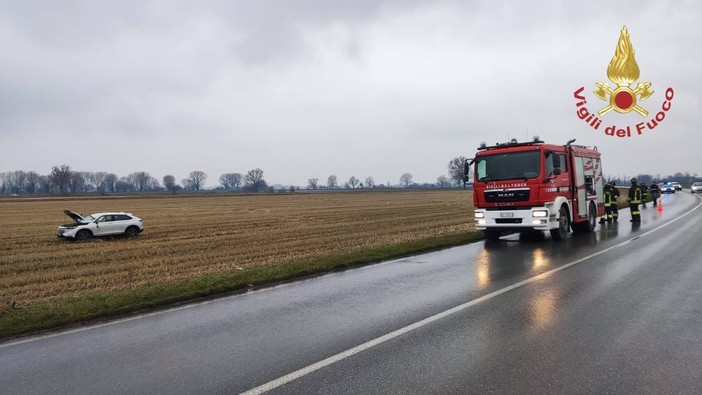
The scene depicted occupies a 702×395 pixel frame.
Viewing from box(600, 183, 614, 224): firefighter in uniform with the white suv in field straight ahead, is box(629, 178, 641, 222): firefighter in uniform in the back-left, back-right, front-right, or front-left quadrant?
back-right

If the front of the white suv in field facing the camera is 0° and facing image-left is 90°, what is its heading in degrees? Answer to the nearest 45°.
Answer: approximately 45°

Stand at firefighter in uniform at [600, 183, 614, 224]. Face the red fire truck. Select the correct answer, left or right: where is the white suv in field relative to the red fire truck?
right
